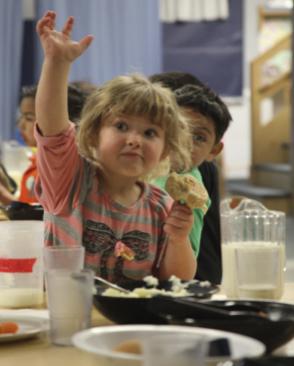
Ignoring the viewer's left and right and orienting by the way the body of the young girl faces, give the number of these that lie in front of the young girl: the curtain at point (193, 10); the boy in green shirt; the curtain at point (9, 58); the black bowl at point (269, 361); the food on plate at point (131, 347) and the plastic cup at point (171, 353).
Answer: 3

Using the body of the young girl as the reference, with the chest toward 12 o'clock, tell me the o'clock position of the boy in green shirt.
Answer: The boy in green shirt is roughly at 7 o'clock from the young girl.

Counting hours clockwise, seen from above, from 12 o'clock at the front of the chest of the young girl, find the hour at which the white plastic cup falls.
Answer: The white plastic cup is roughly at 12 o'clock from the young girl.

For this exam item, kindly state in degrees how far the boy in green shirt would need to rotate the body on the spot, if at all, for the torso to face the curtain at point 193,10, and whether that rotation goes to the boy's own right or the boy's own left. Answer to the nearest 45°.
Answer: approximately 135° to the boy's own right

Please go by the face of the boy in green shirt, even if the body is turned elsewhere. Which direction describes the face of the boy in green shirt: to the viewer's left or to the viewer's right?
to the viewer's left

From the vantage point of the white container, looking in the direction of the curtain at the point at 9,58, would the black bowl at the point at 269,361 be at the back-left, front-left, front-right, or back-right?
back-right

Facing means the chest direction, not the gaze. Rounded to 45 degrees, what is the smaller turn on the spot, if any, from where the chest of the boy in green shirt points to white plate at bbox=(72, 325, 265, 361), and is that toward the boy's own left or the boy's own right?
approximately 45° to the boy's own left

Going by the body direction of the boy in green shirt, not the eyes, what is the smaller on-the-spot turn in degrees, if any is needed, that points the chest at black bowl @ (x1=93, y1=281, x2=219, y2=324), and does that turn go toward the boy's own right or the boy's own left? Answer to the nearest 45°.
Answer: approximately 45° to the boy's own left
